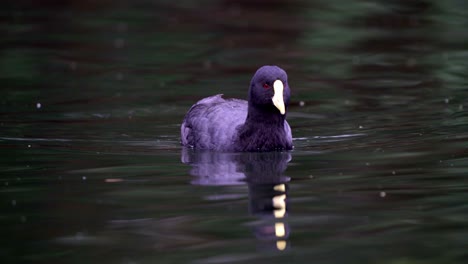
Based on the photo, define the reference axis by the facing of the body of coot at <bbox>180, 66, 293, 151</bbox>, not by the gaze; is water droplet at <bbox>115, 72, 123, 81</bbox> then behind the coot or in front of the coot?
behind

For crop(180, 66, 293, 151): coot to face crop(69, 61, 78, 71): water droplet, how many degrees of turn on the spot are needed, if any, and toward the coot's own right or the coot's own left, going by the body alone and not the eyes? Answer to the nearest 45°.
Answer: approximately 180°

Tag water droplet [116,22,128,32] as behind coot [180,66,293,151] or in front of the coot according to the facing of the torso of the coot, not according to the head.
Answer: behind

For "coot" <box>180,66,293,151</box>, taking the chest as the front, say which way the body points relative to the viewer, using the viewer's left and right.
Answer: facing the viewer and to the right of the viewer

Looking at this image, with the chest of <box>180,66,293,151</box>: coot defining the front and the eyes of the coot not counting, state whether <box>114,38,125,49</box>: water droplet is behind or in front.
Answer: behind

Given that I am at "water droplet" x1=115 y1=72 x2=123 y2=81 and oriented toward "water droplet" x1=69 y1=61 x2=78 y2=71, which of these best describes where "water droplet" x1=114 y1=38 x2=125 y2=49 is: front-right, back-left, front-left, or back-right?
front-right
